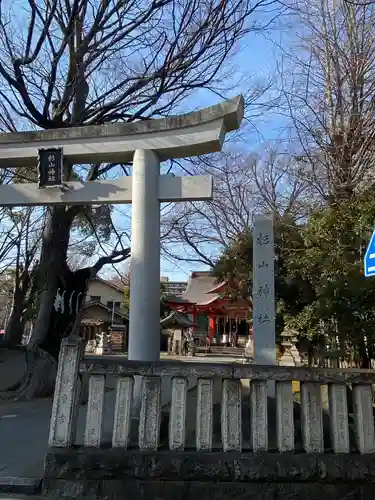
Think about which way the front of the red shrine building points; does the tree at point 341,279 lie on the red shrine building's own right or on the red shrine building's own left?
on the red shrine building's own left

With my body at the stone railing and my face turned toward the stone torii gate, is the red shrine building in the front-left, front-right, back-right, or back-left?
front-right

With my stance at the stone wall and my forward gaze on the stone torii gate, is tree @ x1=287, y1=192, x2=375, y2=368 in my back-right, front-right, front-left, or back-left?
front-right

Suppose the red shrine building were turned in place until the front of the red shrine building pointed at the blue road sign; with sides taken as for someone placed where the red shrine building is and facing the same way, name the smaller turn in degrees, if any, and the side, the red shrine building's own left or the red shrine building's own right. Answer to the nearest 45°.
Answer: approximately 45° to the red shrine building's own left

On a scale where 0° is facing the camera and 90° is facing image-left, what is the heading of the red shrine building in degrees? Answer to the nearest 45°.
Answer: approximately 45°

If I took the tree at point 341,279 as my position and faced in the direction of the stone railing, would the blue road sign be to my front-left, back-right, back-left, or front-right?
front-left

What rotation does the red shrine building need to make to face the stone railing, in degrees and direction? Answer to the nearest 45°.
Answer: approximately 45° to its left

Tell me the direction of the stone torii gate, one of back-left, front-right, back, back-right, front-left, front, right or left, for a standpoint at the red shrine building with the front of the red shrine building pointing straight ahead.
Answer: front-left

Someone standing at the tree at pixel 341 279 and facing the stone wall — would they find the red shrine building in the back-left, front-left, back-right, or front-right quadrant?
back-right

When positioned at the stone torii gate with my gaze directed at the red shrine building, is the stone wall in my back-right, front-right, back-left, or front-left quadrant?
back-right

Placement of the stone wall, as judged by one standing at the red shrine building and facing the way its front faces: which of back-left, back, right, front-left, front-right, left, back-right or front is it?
front-left
